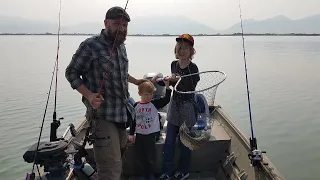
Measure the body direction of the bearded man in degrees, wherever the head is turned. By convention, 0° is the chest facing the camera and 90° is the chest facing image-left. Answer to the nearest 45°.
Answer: approximately 315°
